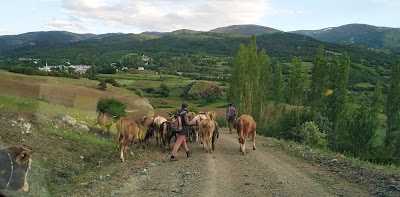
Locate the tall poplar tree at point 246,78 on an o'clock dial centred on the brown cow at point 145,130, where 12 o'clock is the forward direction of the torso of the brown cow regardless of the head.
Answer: The tall poplar tree is roughly at 1 o'clock from the brown cow.

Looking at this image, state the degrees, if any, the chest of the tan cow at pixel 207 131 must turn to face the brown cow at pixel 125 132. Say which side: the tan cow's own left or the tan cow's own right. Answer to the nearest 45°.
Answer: approximately 135° to the tan cow's own left

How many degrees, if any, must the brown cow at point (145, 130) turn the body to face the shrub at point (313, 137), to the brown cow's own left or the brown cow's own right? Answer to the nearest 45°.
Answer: approximately 90° to the brown cow's own right

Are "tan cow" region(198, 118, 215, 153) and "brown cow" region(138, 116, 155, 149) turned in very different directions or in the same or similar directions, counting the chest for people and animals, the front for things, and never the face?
same or similar directions

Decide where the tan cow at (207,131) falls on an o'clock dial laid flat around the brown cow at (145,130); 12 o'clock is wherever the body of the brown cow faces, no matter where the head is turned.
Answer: The tan cow is roughly at 4 o'clock from the brown cow.

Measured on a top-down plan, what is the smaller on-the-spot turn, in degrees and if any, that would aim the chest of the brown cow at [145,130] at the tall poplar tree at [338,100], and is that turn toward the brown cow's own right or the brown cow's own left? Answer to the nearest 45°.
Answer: approximately 45° to the brown cow's own right

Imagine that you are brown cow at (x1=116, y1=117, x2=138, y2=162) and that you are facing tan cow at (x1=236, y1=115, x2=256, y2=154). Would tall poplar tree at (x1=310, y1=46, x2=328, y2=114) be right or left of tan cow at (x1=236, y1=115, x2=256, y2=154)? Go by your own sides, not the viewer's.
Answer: left

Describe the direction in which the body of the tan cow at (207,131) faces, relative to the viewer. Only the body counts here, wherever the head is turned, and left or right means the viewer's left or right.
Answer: facing away from the viewer

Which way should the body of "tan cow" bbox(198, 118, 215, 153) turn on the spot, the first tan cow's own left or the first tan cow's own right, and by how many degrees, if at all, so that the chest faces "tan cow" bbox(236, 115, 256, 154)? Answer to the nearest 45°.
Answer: approximately 90° to the first tan cow's own right

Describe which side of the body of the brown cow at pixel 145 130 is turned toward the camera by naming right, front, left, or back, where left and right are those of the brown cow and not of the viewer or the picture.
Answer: back
